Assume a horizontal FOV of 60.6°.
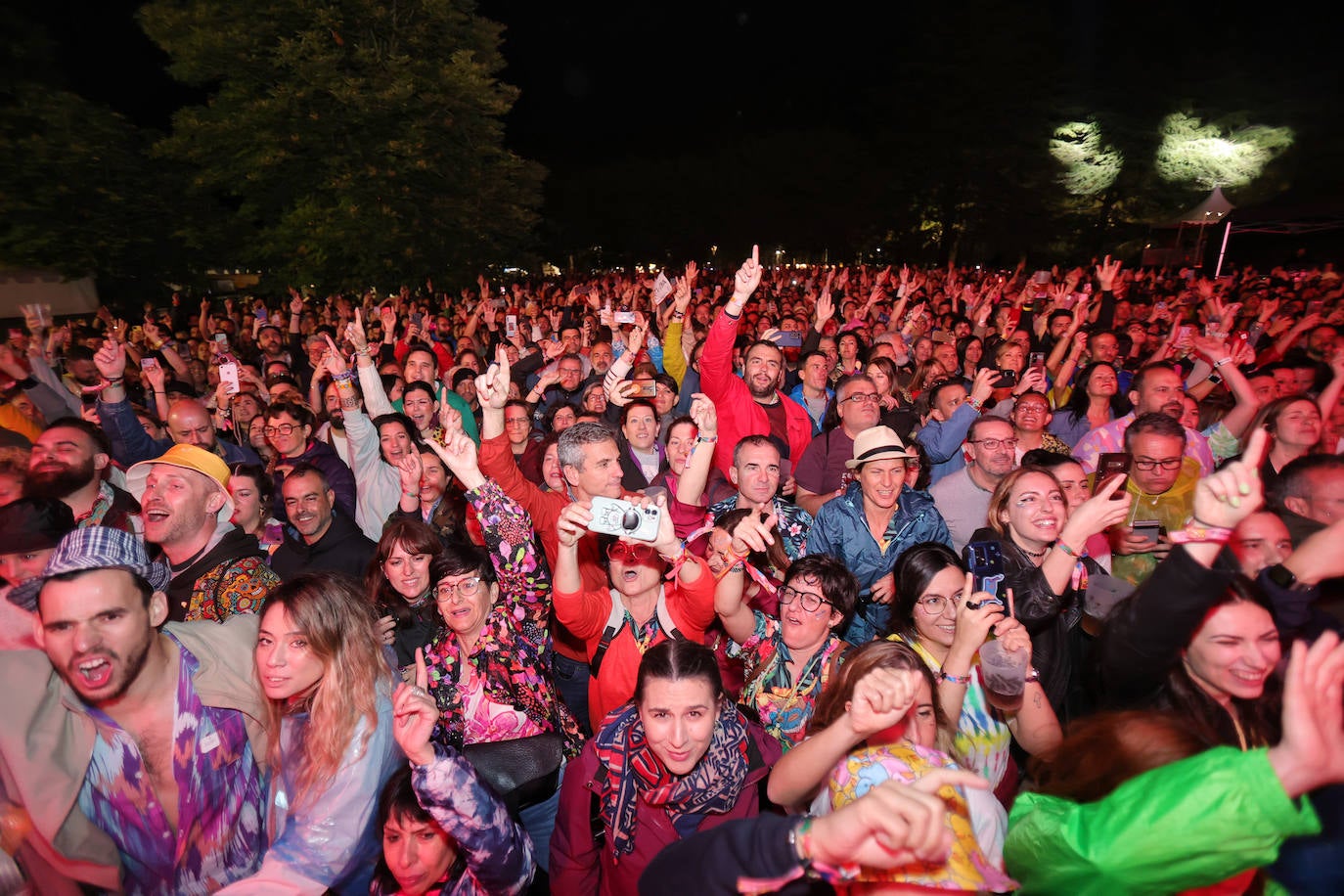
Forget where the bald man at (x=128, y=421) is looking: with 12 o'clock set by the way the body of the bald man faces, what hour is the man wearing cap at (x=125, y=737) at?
The man wearing cap is roughly at 12 o'clock from the bald man.

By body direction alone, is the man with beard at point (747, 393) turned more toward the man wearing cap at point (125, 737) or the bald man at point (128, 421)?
the man wearing cap

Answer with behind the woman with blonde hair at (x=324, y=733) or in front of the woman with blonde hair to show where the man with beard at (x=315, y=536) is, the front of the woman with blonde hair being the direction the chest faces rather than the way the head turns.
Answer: behind

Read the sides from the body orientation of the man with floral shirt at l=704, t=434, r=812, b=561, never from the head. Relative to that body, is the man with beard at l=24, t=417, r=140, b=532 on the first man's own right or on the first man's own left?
on the first man's own right

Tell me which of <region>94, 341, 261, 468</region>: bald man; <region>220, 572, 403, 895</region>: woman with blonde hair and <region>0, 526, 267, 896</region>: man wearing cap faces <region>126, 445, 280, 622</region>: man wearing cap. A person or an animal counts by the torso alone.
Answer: the bald man
